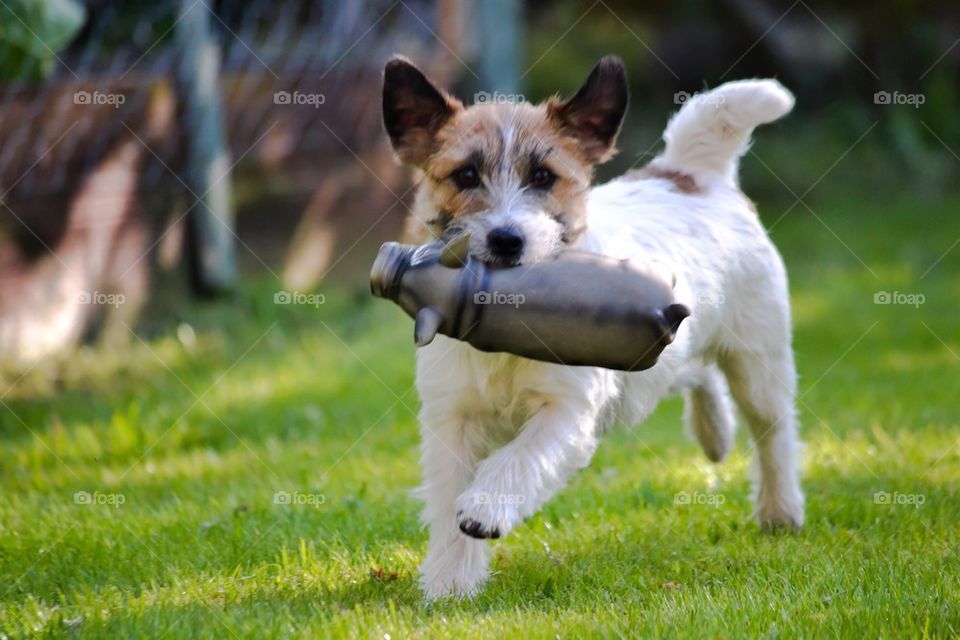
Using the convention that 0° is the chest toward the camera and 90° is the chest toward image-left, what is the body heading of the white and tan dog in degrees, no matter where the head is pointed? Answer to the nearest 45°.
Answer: approximately 45°
